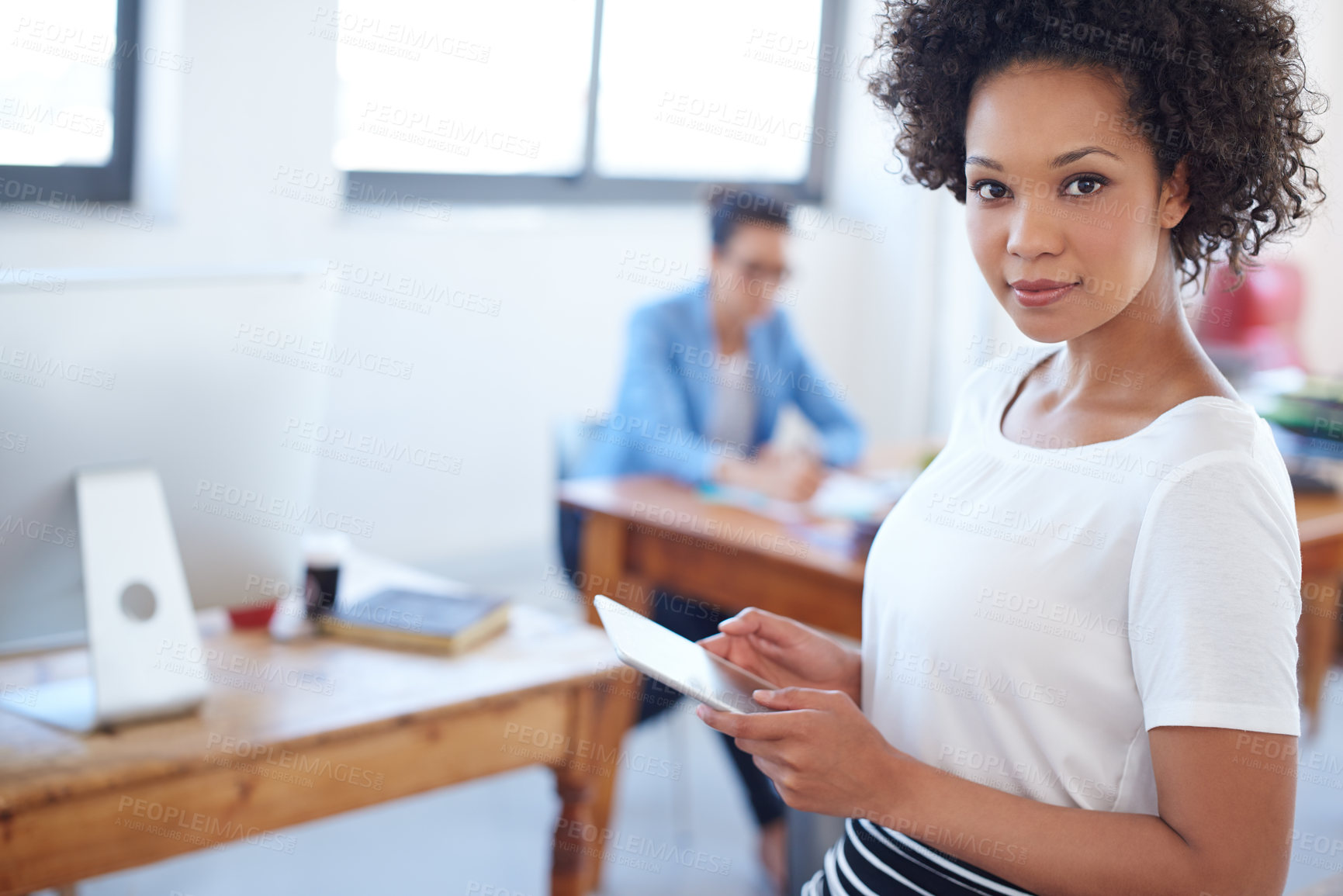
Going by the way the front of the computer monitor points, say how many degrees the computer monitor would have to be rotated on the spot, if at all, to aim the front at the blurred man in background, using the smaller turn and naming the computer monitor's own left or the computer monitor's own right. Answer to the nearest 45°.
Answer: approximately 90° to the computer monitor's own right

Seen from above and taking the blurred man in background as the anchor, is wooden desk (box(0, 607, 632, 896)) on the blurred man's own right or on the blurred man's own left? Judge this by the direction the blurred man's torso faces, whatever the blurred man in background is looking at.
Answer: on the blurred man's own right

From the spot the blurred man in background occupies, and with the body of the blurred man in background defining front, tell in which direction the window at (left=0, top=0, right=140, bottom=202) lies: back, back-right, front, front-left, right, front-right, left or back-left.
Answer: back-right

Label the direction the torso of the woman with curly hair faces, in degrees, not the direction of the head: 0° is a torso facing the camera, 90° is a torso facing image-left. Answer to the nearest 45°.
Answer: approximately 45°

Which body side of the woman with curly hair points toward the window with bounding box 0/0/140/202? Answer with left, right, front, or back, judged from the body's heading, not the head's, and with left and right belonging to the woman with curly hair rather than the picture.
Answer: right

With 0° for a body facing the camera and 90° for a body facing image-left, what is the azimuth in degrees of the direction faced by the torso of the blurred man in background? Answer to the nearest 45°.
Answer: approximately 315°

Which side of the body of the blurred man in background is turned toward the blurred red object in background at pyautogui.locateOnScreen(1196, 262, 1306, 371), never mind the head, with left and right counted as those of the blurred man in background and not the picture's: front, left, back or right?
left

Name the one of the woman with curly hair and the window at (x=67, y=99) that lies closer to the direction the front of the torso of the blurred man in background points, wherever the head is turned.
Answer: the woman with curly hair

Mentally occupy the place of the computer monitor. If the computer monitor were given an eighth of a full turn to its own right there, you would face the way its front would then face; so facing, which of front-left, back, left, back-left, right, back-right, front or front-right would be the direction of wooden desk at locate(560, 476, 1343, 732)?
front-right

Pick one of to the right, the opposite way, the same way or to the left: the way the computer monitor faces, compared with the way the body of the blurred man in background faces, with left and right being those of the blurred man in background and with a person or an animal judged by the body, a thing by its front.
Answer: the opposite way

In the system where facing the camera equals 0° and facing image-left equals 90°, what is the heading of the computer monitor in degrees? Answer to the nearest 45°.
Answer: approximately 135°
